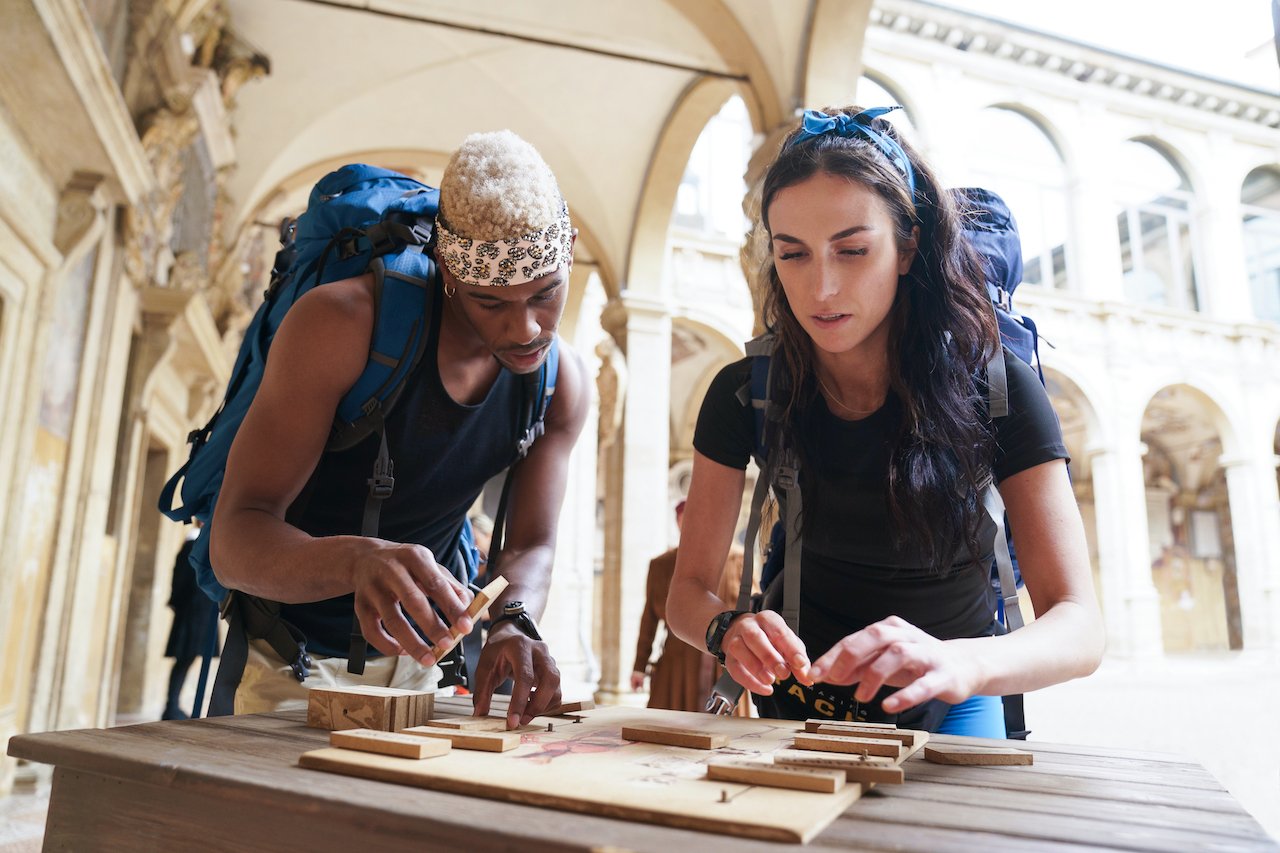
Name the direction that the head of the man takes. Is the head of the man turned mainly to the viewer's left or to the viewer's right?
to the viewer's right

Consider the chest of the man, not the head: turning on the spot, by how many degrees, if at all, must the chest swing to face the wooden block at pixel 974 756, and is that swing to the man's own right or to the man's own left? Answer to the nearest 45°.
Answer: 0° — they already face it

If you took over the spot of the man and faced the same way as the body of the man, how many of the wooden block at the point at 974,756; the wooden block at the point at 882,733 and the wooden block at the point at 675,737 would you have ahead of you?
3

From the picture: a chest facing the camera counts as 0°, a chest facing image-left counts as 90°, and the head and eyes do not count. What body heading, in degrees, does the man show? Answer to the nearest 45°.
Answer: approximately 315°

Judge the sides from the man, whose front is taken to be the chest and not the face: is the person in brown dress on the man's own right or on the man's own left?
on the man's own left

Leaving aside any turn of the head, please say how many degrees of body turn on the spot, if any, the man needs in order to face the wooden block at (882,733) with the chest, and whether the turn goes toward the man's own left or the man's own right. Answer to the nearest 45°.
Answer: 0° — they already face it
